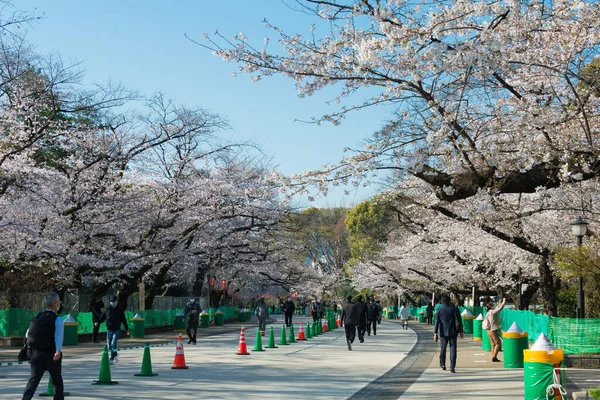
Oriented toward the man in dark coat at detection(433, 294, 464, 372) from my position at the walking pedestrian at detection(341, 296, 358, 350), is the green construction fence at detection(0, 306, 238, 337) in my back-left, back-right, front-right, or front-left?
back-right

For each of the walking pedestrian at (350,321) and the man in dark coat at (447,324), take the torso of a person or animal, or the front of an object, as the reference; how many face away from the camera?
2

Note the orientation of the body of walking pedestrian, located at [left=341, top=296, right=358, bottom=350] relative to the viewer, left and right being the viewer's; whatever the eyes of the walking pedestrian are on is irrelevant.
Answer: facing away from the viewer

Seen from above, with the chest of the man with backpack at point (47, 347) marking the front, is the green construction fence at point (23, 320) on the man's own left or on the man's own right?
on the man's own left

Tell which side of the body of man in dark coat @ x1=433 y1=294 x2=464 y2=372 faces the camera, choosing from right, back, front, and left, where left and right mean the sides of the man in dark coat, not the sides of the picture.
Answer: back

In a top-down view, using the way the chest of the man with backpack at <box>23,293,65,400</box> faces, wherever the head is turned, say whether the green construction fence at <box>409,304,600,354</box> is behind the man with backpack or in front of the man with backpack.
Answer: in front

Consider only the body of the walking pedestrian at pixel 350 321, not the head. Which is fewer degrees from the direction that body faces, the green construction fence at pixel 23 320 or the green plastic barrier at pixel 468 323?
the green plastic barrier

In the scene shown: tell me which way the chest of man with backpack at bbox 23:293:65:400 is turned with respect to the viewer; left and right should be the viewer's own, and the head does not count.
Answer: facing away from the viewer and to the right of the viewer
